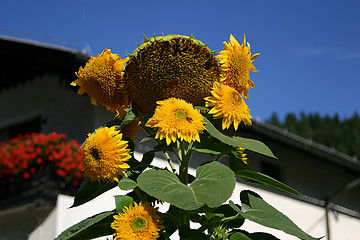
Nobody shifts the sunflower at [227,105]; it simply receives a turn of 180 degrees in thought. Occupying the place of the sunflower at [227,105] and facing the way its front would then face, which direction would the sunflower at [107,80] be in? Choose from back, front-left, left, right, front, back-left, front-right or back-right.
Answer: front-left

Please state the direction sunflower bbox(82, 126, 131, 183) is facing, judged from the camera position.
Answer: facing the viewer and to the left of the viewer

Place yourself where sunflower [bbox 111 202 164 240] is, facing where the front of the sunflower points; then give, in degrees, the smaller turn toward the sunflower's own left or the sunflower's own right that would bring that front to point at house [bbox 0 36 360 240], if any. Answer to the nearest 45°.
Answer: approximately 180°

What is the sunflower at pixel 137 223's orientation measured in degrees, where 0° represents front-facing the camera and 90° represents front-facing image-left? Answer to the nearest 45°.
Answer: approximately 0°

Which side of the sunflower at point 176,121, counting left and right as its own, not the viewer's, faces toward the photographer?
front

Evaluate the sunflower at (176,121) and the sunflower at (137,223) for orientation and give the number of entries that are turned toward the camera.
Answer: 2

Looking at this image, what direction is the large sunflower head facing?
toward the camera

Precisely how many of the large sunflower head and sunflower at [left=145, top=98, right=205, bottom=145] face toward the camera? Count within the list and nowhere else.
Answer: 2

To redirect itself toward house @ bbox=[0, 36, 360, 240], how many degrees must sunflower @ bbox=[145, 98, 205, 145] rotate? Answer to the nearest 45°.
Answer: approximately 180°

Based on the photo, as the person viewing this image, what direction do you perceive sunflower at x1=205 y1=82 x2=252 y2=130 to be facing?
facing the viewer and to the right of the viewer

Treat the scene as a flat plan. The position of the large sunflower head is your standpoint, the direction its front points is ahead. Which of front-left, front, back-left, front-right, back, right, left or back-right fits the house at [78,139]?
back
